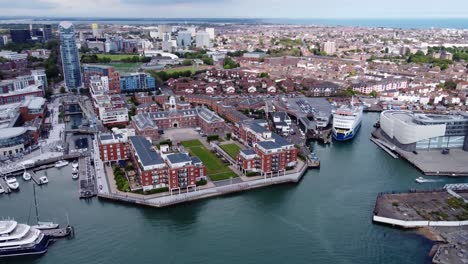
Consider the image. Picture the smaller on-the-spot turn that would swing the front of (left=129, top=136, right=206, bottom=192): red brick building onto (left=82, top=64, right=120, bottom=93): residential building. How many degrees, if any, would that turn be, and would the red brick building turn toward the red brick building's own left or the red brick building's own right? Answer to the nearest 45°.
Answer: approximately 180°

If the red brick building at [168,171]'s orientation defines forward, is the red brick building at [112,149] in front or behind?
behind

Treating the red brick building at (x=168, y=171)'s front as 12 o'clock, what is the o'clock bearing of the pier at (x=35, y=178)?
The pier is roughly at 4 o'clock from the red brick building.

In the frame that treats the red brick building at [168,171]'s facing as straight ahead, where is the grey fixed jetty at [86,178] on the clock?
The grey fixed jetty is roughly at 4 o'clock from the red brick building.

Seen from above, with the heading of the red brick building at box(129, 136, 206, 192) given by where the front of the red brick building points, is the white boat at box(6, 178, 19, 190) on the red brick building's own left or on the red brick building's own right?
on the red brick building's own right

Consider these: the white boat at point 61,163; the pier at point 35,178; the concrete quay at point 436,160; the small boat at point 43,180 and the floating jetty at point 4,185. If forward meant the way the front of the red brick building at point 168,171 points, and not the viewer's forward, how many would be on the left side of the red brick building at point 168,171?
1

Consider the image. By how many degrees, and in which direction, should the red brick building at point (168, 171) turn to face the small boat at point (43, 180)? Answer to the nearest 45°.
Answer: approximately 135° to its right

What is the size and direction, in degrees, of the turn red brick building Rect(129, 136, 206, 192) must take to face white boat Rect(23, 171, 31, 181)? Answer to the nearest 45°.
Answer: approximately 135° to its right

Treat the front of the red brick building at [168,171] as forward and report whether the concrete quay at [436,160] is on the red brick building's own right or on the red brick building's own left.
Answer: on the red brick building's own left

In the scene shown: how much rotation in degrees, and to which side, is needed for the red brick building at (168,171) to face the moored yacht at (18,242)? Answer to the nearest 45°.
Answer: approximately 45° to its right

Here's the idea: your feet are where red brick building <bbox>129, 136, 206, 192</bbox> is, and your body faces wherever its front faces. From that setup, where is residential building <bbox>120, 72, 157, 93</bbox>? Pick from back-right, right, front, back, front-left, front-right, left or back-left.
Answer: back

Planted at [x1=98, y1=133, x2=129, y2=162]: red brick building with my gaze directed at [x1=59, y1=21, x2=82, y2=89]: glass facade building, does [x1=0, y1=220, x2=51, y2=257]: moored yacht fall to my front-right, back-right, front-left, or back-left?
back-left

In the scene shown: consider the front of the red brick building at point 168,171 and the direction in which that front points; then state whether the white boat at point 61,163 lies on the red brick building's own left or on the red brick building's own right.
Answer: on the red brick building's own right

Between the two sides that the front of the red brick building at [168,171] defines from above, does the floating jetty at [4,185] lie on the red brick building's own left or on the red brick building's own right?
on the red brick building's own right

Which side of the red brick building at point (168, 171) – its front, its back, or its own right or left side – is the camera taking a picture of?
front
